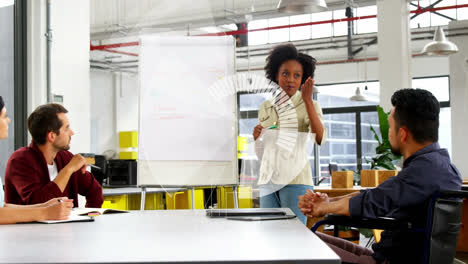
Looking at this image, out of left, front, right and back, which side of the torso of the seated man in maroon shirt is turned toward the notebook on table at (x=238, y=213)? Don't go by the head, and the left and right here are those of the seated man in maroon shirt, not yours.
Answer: front

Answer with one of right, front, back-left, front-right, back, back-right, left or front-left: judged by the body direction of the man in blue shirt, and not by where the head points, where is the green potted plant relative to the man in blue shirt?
front-right

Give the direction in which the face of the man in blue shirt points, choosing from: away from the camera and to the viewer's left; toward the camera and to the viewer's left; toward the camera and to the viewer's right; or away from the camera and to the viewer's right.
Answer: away from the camera and to the viewer's left

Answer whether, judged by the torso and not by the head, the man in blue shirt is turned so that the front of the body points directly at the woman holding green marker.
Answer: yes

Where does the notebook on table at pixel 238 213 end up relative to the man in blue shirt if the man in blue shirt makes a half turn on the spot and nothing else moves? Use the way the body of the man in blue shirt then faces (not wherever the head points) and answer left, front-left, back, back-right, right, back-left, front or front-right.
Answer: back-right

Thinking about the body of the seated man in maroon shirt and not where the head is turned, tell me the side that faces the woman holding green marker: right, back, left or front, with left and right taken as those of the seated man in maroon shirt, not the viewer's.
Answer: front

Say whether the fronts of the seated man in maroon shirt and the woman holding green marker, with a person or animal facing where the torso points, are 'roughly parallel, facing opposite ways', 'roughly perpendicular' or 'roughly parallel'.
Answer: roughly perpendicular

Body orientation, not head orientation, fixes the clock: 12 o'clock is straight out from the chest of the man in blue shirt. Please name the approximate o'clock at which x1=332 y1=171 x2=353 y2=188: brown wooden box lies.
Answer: The brown wooden box is roughly at 1 o'clock from the man in blue shirt.

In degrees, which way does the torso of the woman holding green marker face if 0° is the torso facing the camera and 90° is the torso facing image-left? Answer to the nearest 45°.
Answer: approximately 0°

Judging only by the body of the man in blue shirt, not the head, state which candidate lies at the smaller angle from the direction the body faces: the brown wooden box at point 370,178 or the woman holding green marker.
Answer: the woman holding green marker

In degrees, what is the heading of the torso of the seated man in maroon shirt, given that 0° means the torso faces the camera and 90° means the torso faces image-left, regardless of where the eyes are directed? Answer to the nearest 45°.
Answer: approximately 315°

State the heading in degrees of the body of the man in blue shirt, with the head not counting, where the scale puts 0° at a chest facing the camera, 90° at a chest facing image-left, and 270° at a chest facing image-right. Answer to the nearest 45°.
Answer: approximately 135°

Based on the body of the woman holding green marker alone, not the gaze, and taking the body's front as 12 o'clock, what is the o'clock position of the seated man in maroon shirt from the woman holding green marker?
The seated man in maroon shirt is roughly at 3 o'clock from the woman holding green marker.
